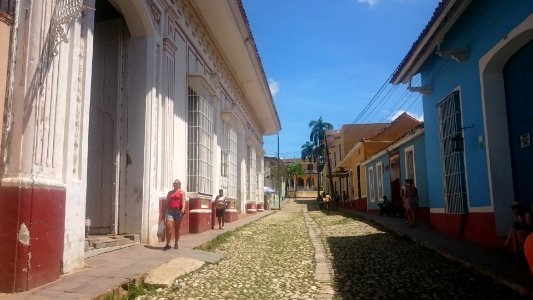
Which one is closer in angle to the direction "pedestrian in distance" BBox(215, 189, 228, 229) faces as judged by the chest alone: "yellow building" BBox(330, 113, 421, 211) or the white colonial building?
the white colonial building

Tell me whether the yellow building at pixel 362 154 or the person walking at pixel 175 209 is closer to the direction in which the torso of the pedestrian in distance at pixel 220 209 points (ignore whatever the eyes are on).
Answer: the person walking

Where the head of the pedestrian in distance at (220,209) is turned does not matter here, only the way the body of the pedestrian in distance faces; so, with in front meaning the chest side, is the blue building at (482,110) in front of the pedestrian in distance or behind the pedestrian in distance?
in front

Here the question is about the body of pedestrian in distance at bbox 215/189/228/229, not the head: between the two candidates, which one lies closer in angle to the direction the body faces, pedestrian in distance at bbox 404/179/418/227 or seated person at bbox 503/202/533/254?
the seated person

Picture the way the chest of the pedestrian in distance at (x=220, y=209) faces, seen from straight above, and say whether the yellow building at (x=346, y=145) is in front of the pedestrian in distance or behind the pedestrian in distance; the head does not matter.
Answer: behind

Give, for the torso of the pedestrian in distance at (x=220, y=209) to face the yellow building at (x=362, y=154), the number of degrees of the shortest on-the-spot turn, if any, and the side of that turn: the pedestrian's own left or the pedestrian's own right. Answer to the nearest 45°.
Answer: approximately 135° to the pedestrian's own left

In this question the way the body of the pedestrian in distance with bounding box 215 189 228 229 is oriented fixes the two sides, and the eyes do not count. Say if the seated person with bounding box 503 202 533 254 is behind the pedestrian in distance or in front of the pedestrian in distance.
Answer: in front

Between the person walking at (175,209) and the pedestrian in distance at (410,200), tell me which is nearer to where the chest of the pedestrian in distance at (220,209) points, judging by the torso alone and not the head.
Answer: the person walking

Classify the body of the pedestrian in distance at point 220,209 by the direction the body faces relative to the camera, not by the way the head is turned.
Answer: toward the camera

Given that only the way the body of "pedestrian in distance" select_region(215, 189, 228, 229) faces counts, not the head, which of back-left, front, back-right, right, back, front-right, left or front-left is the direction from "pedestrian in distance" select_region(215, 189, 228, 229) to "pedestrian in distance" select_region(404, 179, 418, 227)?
left

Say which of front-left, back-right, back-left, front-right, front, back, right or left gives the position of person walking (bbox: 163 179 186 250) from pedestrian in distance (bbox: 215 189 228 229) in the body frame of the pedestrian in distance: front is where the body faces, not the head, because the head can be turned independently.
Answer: front
